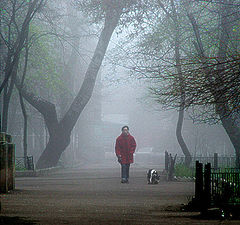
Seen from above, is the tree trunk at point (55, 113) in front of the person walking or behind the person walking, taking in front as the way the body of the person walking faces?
behind

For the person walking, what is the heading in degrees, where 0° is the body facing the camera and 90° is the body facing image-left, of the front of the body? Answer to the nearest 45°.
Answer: approximately 0°

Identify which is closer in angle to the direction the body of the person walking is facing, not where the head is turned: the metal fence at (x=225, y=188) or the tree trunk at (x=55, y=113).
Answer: the metal fence

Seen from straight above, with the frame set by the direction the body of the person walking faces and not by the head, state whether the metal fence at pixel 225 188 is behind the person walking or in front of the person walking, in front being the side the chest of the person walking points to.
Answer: in front
